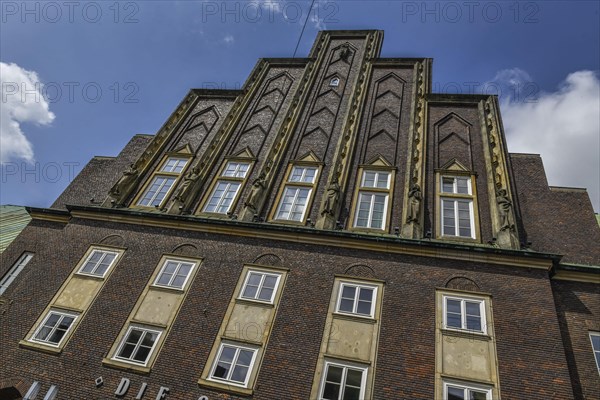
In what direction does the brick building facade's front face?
toward the camera
